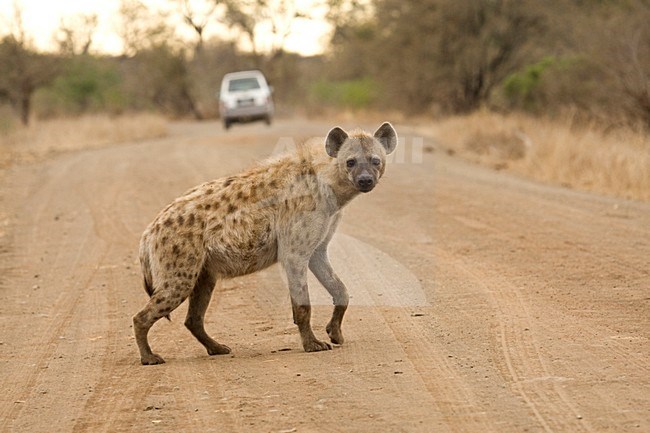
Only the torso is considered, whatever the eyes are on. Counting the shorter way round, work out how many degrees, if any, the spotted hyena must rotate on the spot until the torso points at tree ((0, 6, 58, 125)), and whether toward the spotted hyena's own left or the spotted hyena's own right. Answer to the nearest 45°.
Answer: approximately 90° to the spotted hyena's own left

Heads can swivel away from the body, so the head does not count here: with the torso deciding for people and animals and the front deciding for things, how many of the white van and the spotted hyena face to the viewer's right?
1

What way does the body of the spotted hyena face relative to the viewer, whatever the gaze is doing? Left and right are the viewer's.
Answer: facing to the right of the viewer

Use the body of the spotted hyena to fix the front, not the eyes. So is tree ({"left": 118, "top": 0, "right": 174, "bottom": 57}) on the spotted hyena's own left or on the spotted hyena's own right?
on the spotted hyena's own left

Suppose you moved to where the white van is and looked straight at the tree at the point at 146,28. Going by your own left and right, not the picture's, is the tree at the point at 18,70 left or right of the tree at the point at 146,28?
left

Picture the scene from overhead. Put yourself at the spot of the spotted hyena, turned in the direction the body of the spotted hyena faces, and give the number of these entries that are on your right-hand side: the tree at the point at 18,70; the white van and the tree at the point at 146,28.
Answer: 0

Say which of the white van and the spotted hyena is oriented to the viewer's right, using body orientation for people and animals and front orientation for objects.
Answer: the spotted hyena

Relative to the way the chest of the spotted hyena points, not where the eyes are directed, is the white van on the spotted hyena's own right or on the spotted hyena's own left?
on the spotted hyena's own left

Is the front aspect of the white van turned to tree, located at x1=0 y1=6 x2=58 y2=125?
no
